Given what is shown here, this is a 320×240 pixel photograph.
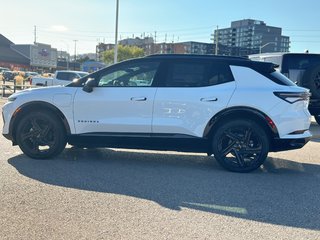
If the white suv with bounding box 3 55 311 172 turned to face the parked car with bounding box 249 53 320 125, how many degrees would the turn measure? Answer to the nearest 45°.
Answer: approximately 135° to its right

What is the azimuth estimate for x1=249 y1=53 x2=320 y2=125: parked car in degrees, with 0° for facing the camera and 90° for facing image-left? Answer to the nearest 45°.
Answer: approximately 135°

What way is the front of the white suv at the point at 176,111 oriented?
to the viewer's left
